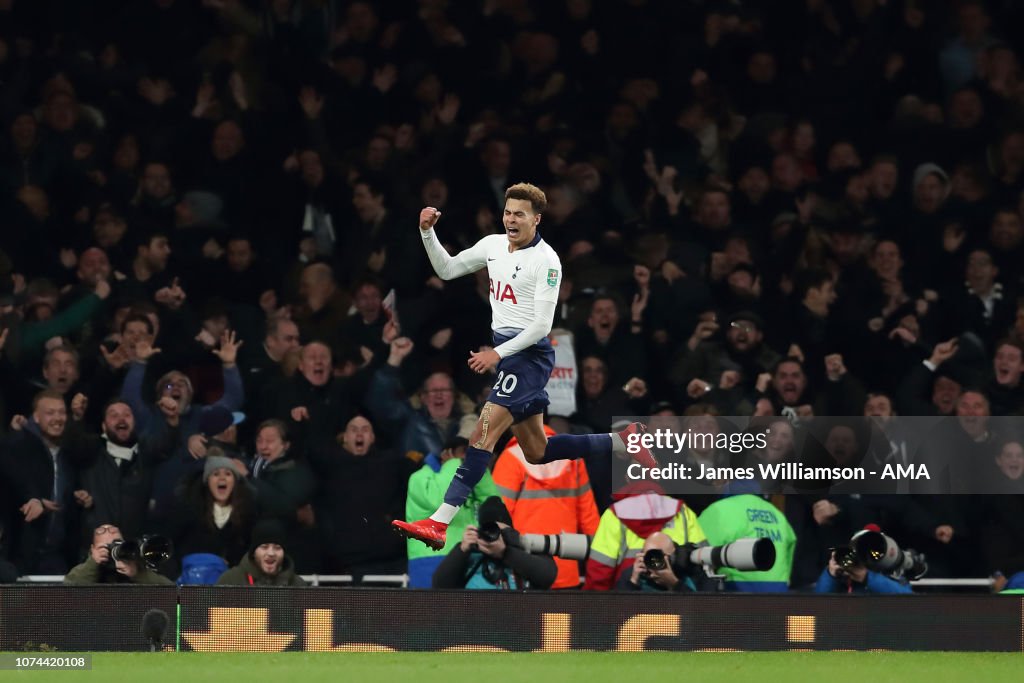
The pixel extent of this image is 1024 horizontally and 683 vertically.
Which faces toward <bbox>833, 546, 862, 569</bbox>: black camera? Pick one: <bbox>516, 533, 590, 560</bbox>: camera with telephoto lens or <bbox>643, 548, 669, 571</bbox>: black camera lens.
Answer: the camera with telephoto lens

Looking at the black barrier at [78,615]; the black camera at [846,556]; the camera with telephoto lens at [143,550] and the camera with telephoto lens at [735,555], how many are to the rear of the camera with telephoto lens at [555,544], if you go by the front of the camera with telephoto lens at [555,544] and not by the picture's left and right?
2

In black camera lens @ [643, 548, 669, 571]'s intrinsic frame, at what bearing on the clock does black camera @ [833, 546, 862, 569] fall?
The black camera is roughly at 9 o'clock from the black camera lens.

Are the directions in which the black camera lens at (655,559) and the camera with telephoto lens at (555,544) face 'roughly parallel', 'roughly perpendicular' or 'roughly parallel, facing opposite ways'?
roughly perpendicular

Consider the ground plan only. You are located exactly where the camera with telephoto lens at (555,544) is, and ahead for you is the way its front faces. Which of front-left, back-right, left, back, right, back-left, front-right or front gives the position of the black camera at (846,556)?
front

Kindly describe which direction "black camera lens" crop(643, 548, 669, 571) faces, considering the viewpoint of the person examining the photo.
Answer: facing the viewer

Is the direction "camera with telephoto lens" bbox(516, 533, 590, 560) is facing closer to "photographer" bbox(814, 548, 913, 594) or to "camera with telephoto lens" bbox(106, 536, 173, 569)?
the photographer

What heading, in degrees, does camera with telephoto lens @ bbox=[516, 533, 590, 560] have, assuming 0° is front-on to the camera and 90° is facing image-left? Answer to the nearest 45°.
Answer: approximately 270°

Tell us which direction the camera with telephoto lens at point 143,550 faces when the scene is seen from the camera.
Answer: facing the viewer and to the right of the viewer
